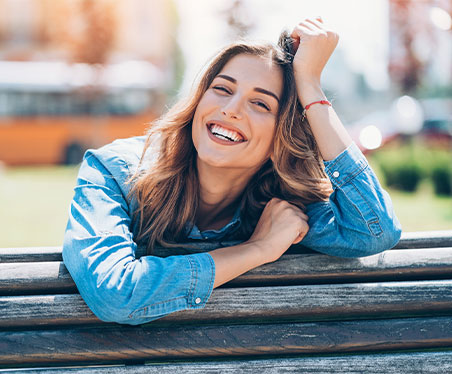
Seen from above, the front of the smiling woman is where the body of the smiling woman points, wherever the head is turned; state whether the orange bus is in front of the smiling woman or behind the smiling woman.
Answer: behind

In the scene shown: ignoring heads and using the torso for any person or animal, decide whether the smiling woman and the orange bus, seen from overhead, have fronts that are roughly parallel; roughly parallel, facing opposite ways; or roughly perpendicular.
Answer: roughly perpendicular

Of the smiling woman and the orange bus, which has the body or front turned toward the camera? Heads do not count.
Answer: the smiling woman

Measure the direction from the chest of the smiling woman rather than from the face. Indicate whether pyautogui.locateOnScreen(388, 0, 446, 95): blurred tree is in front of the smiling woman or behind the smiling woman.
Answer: behind

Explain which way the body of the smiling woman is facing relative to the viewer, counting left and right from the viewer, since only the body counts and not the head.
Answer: facing the viewer
